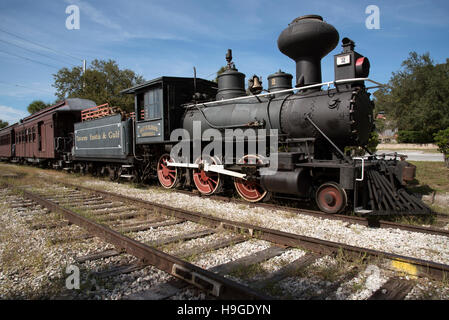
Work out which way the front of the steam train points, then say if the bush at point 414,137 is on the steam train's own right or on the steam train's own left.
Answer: on the steam train's own left

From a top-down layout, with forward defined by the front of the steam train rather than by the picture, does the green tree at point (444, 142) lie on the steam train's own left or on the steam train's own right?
on the steam train's own left

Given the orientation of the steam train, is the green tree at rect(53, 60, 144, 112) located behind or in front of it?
behind

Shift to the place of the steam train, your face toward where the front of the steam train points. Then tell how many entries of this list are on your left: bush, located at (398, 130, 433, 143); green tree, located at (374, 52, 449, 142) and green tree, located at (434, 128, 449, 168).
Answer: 3

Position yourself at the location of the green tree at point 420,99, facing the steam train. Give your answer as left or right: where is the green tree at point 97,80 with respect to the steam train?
right

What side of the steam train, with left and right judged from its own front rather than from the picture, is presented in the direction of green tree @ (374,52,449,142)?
left

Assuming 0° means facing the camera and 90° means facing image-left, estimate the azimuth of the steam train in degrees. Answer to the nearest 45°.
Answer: approximately 315°
